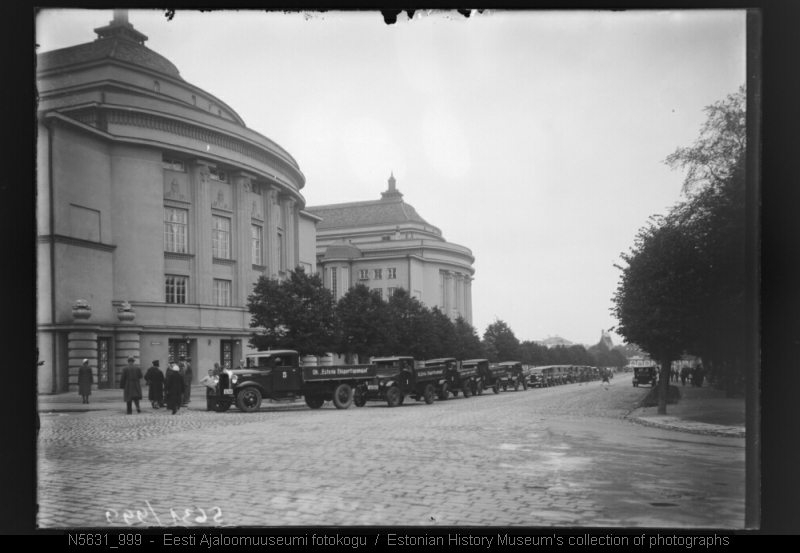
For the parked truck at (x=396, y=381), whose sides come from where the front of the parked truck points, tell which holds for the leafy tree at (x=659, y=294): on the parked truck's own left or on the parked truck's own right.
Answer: on the parked truck's own left

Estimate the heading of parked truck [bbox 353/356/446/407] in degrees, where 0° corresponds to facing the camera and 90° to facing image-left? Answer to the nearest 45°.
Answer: approximately 45°

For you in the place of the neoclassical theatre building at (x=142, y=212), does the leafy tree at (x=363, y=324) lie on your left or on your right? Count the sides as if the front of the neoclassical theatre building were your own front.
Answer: on your left

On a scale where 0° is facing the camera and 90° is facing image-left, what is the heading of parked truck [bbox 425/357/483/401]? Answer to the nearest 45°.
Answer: approximately 45°

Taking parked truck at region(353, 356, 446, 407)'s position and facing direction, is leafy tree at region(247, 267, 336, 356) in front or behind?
in front

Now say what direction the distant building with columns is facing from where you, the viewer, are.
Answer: facing the viewer and to the right of the viewer

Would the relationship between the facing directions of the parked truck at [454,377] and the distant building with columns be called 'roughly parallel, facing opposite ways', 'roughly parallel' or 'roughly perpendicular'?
roughly perpendicular

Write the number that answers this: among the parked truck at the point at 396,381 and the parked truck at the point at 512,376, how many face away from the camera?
0
